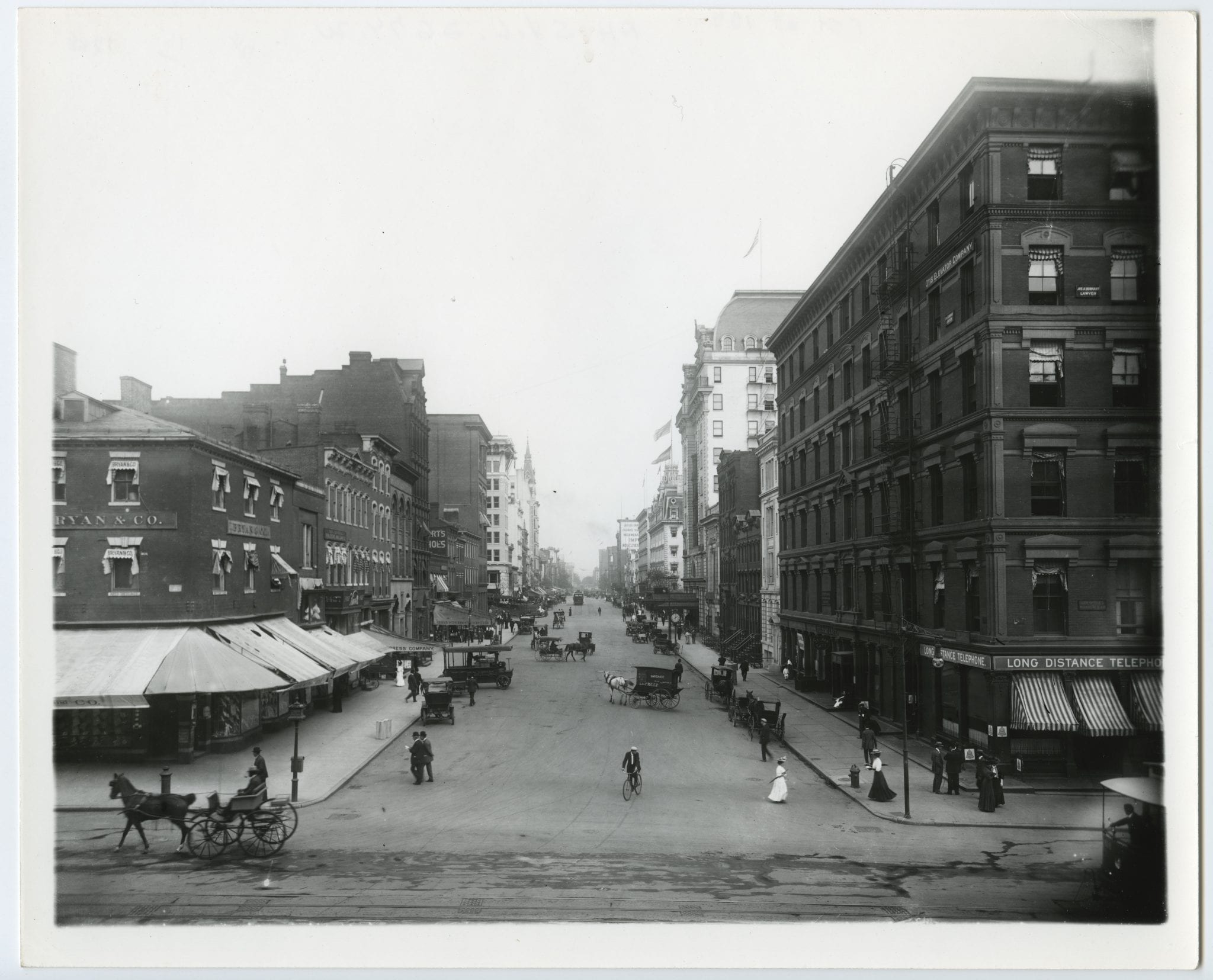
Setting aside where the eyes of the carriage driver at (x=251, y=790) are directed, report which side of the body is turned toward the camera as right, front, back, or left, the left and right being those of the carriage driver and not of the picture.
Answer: left

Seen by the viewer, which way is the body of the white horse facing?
to the viewer's left

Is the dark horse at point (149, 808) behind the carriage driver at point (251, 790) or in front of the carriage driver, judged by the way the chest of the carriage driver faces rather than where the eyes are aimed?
in front

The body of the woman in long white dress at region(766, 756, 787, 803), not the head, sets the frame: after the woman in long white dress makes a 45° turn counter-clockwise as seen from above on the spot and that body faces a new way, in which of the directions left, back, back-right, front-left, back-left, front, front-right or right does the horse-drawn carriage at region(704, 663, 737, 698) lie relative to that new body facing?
front-left

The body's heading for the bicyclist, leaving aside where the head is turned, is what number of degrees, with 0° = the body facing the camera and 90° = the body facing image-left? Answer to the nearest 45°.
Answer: approximately 0°

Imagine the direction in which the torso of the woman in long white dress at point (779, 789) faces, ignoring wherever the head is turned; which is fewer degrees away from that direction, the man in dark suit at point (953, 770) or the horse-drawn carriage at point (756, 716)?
the man in dark suit
